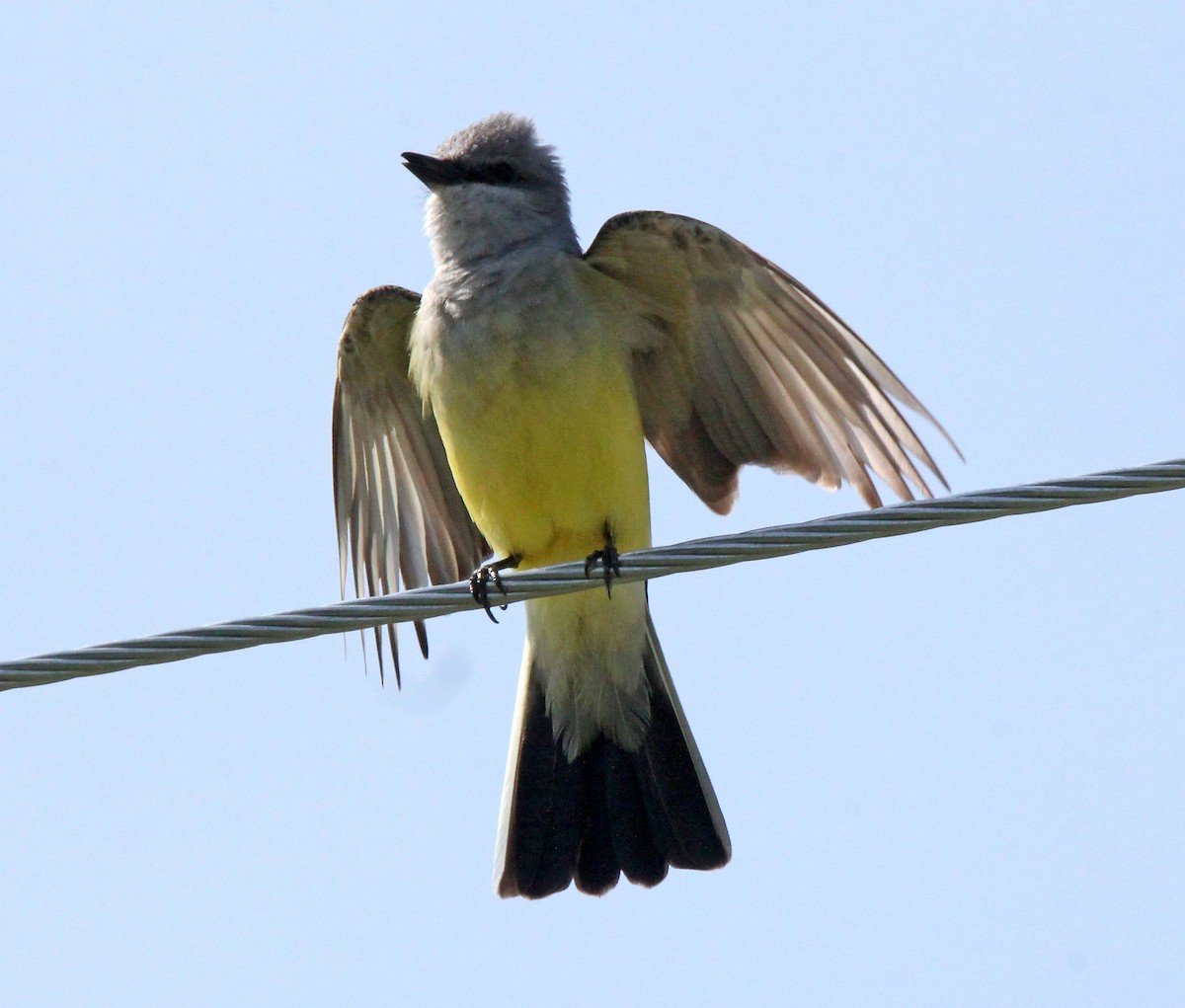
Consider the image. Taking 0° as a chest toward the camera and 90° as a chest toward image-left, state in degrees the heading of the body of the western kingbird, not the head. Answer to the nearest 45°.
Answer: approximately 45°
